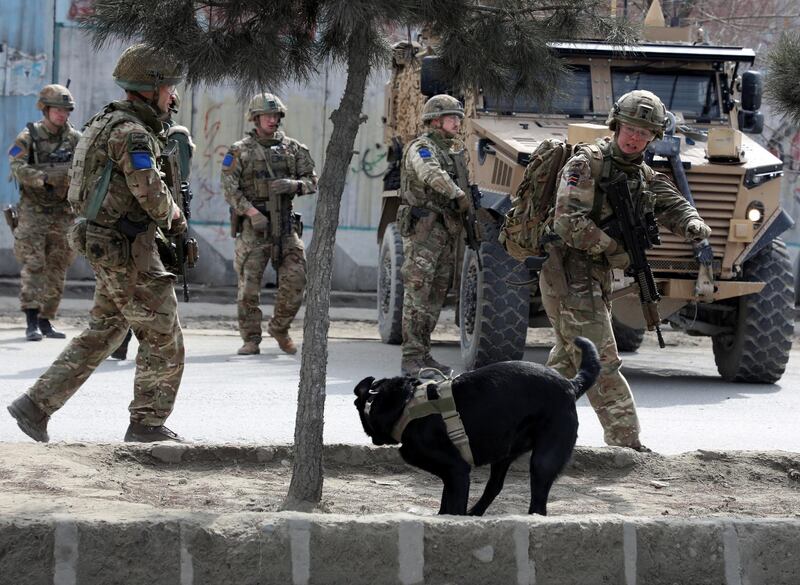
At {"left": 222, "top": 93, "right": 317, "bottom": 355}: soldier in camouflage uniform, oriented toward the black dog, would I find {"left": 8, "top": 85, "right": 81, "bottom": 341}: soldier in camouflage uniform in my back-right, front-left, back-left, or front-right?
back-right

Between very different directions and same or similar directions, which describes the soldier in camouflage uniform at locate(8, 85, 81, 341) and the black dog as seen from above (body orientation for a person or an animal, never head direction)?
very different directions

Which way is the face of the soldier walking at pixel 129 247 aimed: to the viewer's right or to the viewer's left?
to the viewer's right

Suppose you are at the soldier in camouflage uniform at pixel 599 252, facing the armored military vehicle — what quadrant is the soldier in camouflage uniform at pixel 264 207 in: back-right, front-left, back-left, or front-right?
front-left

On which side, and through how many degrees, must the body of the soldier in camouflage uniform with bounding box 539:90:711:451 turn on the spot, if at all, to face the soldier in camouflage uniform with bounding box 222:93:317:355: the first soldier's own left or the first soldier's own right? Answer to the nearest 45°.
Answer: approximately 180°

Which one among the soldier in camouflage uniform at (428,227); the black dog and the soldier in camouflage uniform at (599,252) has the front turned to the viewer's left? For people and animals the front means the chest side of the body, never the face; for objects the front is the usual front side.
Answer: the black dog

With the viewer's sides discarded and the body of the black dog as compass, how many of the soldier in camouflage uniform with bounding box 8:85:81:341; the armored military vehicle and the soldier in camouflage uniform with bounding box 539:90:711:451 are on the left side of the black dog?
0

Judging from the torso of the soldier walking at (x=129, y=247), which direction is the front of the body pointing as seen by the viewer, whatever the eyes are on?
to the viewer's right

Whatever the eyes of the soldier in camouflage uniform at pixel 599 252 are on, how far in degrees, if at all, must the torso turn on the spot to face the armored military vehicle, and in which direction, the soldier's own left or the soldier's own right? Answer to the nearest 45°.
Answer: approximately 135° to the soldier's own left

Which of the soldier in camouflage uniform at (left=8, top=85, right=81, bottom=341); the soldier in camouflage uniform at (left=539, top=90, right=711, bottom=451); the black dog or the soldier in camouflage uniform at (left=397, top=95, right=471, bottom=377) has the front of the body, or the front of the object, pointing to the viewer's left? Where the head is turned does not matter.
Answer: the black dog

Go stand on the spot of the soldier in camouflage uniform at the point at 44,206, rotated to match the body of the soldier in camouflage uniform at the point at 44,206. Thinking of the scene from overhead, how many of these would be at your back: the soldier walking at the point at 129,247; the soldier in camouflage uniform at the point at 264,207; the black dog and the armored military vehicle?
0

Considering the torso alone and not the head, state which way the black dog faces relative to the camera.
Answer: to the viewer's left

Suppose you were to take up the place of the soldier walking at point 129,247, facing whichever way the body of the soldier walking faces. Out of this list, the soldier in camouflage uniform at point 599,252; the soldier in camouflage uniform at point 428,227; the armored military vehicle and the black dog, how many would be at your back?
0

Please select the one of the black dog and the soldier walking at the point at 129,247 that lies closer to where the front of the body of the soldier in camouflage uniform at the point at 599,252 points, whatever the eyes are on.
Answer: the black dog

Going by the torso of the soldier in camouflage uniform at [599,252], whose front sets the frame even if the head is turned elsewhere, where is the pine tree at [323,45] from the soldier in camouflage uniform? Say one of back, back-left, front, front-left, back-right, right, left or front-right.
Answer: right
